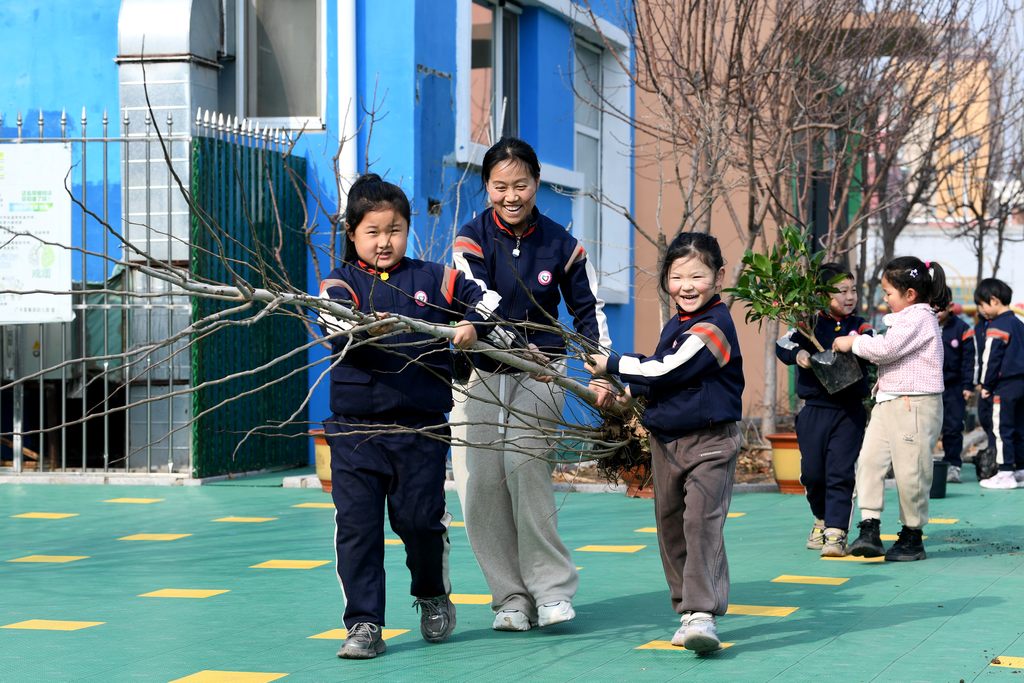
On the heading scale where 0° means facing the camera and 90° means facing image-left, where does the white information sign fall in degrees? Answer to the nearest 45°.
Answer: approximately 0°

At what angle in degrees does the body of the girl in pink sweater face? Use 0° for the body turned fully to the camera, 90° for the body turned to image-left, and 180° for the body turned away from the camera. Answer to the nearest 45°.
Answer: approximately 90°

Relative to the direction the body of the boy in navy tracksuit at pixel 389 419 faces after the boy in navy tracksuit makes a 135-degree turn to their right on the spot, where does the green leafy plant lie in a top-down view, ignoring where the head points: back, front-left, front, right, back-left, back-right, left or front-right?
right

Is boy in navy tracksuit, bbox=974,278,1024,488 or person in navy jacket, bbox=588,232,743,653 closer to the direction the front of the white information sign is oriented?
the person in navy jacket

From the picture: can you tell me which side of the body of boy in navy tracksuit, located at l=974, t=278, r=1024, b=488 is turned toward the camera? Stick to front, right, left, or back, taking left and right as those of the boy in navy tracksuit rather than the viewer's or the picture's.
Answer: left

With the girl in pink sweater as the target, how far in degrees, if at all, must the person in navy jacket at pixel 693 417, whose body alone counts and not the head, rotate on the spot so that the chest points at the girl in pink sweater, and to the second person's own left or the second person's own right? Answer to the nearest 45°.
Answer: approximately 180°
